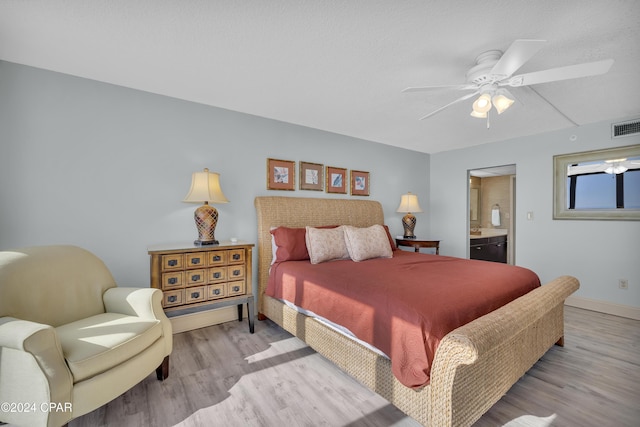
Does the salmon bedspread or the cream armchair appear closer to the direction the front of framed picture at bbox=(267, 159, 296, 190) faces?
the salmon bedspread

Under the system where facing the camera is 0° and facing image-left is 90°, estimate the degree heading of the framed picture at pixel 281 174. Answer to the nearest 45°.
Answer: approximately 315°

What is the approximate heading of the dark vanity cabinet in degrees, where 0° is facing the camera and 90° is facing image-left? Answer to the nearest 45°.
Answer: approximately 45°

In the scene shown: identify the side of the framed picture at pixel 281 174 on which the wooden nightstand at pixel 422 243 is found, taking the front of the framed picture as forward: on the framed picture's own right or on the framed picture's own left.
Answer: on the framed picture's own left

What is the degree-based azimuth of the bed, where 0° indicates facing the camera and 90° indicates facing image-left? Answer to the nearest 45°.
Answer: approximately 315°

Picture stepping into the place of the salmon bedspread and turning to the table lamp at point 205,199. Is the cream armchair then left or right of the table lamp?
left

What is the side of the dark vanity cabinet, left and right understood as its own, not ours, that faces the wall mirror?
front

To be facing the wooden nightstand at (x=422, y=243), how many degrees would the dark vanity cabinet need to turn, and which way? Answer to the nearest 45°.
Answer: approximately 90° to its right

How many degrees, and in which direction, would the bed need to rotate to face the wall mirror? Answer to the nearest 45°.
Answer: approximately 90° to its left

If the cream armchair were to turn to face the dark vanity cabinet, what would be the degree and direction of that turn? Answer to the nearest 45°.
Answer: approximately 45° to its left
